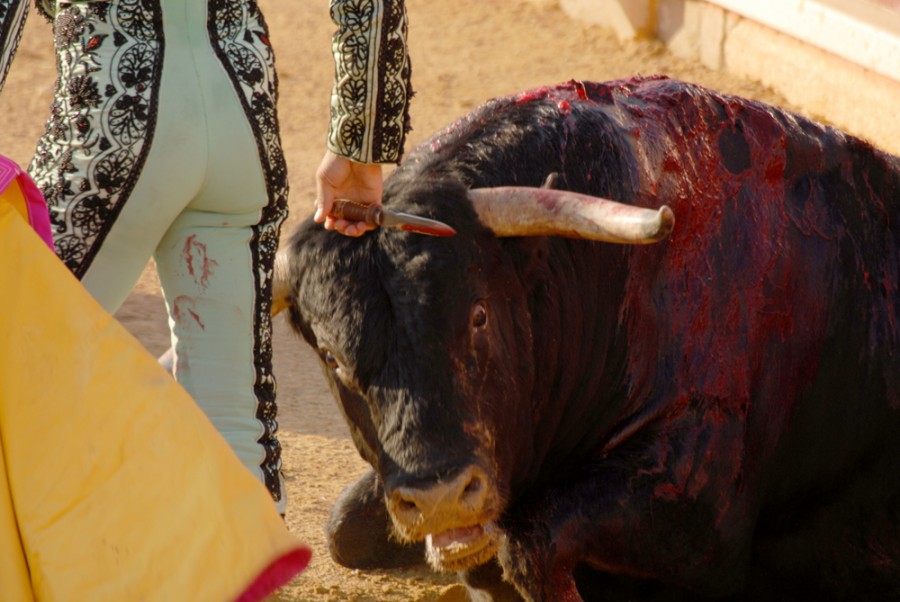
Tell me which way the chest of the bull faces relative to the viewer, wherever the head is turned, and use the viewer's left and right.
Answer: facing the viewer and to the left of the viewer
